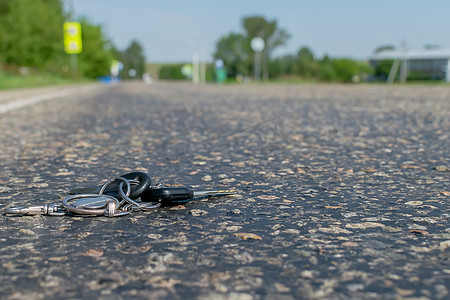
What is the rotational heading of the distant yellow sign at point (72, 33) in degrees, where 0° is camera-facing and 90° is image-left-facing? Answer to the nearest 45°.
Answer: approximately 0°

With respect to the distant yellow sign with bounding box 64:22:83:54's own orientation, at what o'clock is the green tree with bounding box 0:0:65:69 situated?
The green tree is roughly at 3 o'clock from the distant yellow sign.

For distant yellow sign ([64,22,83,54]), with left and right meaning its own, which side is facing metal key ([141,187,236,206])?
front

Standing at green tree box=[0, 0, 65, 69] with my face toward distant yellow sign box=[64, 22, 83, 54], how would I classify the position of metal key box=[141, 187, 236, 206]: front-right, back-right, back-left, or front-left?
back-right
